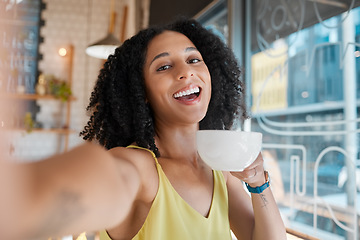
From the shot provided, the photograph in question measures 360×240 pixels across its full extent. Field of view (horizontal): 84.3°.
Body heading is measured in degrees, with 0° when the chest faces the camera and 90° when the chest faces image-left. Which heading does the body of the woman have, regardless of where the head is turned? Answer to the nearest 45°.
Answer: approximately 315°
